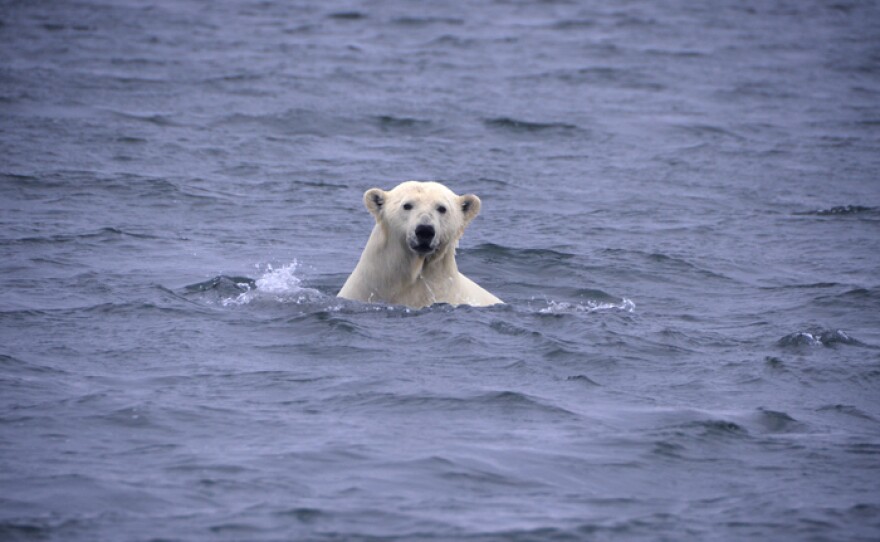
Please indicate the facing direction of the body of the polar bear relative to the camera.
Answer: toward the camera
